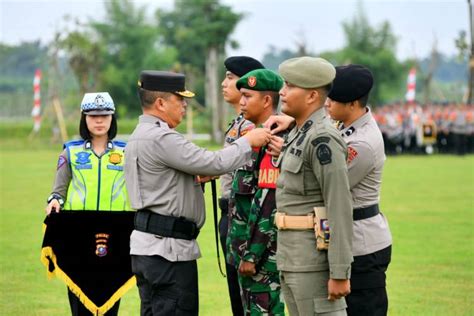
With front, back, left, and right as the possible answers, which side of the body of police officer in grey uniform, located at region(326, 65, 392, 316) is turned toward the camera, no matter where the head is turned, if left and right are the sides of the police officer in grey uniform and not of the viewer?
left

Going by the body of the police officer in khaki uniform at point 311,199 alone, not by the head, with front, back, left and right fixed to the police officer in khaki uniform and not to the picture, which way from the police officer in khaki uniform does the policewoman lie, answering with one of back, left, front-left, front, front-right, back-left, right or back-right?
front-right

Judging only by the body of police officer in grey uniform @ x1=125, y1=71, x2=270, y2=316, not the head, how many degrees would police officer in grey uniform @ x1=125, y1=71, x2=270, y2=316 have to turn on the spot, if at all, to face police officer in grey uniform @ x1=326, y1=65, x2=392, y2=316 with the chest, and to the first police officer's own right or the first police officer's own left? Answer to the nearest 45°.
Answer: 0° — they already face them

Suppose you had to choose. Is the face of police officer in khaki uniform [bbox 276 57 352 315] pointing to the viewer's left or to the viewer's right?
to the viewer's left

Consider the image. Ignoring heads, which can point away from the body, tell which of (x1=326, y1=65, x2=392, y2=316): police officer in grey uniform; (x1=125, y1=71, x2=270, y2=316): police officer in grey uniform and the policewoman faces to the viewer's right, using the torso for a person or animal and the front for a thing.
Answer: (x1=125, y1=71, x2=270, y2=316): police officer in grey uniform

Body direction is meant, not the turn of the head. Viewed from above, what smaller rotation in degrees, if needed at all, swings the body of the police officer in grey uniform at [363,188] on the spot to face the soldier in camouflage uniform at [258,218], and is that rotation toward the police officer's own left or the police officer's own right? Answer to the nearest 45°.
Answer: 0° — they already face them

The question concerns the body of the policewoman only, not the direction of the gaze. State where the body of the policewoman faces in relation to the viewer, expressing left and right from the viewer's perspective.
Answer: facing the viewer

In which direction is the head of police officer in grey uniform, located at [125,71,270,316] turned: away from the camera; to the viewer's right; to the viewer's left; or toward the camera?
to the viewer's right

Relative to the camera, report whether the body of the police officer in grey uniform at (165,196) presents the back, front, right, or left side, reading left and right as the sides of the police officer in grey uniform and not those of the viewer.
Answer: right

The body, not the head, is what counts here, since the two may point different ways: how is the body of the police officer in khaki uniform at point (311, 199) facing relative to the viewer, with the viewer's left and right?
facing to the left of the viewer

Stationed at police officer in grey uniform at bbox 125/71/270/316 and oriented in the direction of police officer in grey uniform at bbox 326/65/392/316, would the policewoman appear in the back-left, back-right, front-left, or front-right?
back-left

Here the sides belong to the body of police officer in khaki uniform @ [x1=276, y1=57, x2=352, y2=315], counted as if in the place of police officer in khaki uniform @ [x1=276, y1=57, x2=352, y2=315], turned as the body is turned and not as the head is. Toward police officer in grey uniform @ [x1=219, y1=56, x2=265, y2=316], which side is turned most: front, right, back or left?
right
